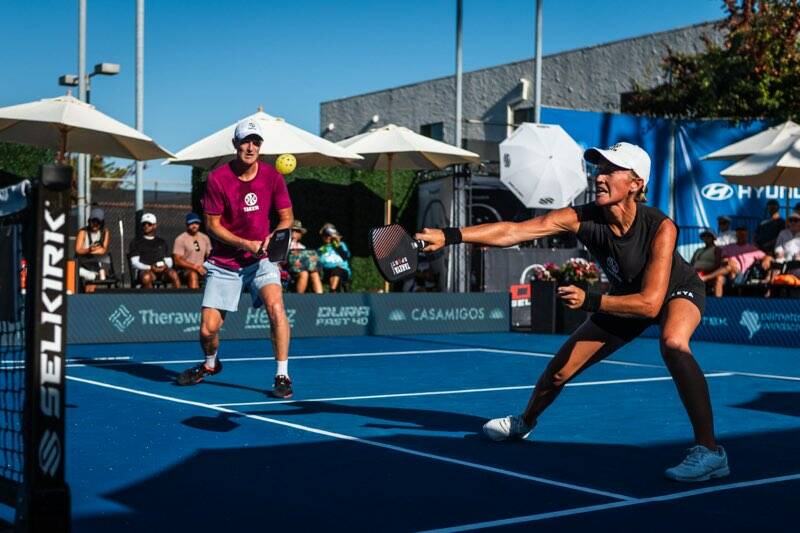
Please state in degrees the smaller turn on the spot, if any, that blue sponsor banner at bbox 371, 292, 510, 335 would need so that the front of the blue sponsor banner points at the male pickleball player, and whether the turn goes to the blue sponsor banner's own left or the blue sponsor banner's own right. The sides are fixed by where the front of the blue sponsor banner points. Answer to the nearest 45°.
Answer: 0° — it already faces them

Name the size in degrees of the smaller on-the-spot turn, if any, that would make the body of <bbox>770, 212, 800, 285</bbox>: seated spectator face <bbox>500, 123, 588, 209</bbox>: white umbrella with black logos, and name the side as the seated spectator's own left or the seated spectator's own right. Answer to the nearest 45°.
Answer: approximately 45° to the seated spectator's own right

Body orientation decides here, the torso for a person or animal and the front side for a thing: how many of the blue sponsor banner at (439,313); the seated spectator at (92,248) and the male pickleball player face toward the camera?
3

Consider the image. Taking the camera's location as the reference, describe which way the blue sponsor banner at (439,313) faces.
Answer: facing the viewer

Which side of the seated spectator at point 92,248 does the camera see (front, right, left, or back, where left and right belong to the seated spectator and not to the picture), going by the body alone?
front

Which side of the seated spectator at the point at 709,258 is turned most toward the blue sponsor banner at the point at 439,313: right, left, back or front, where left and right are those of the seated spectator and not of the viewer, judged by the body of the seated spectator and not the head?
front

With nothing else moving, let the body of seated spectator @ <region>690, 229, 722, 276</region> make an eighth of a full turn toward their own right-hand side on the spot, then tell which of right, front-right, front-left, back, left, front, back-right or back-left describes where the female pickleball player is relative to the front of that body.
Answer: left

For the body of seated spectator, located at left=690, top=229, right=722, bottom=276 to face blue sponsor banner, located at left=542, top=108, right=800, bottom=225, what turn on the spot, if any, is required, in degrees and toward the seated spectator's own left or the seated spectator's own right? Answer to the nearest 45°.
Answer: approximately 135° to the seated spectator's own right

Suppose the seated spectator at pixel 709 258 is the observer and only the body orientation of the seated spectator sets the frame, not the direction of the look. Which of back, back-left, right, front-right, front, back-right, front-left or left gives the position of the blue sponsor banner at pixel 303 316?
front

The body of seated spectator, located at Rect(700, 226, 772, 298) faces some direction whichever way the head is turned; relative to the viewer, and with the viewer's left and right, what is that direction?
facing the viewer and to the left of the viewer

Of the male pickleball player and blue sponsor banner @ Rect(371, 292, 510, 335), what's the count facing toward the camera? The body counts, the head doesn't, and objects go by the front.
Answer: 2

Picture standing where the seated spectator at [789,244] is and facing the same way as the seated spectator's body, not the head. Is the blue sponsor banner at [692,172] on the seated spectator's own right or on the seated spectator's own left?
on the seated spectator's own right

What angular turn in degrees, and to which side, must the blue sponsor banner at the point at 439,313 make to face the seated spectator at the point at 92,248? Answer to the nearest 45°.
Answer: approximately 90° to its right

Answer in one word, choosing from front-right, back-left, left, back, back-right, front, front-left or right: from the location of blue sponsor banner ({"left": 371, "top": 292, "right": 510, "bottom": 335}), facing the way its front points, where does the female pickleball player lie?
front
